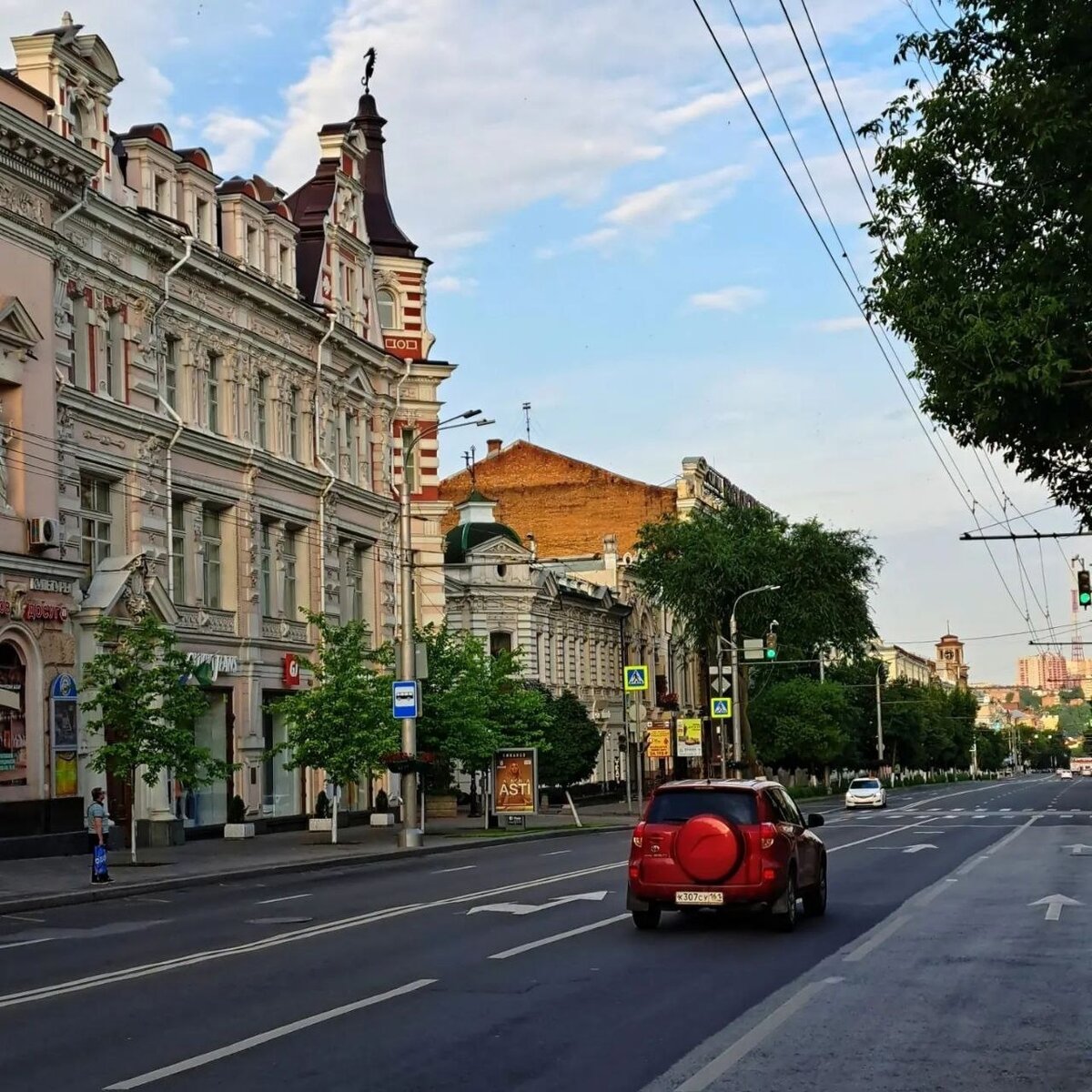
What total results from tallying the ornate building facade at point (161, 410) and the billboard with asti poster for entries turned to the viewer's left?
0

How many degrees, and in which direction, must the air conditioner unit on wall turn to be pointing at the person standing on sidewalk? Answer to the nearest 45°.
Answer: approximately 45° to its right

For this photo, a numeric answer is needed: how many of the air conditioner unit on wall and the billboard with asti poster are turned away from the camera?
0

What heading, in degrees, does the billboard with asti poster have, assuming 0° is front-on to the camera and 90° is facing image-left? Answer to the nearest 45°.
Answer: approximately 0°

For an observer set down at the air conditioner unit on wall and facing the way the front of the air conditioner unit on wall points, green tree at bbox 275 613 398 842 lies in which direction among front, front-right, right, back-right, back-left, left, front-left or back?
left

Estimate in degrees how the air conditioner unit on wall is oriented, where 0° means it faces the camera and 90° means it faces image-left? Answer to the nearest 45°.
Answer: approximately 315°

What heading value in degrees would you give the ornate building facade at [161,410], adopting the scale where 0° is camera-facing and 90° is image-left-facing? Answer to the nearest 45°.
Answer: approximately 315°

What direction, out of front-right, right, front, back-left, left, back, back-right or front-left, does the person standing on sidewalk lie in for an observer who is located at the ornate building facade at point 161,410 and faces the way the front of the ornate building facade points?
front-right
